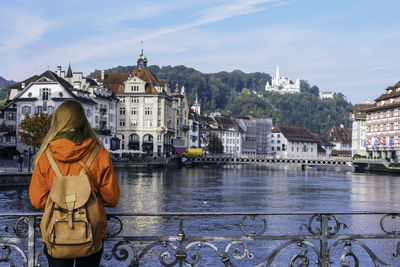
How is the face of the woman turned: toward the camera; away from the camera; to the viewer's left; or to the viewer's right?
away from the camera

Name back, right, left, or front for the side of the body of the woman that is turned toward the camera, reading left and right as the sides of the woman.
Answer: back
